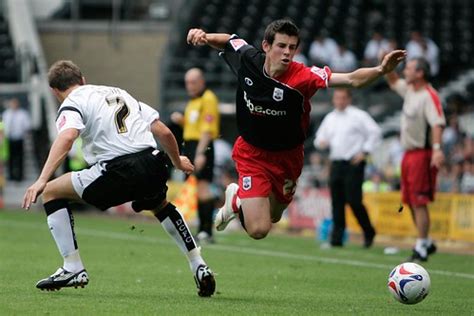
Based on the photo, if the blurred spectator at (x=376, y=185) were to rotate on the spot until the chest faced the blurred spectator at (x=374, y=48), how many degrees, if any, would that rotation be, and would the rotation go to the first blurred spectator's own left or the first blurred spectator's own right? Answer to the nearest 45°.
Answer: approximately 180°

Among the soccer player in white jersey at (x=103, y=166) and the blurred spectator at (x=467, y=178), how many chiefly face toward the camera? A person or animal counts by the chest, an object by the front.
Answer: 1

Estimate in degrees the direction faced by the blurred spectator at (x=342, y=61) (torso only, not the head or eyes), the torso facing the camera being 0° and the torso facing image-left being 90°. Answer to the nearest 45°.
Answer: approximately 0°

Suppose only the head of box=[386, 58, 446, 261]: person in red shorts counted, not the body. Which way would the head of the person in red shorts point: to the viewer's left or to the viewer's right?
to the viewer's left

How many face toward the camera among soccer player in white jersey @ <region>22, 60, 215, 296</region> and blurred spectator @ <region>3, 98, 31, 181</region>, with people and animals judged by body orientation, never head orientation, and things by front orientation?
1

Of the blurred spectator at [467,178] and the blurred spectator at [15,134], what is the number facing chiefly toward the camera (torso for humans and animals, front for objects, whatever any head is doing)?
2

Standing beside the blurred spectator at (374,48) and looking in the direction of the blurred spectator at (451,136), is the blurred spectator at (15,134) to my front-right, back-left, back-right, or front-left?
back-right
